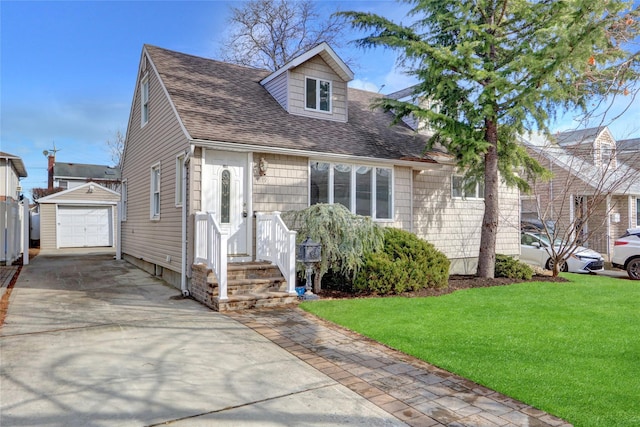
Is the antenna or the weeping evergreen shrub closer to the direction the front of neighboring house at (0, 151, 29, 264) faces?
the weeping evergreen shrub

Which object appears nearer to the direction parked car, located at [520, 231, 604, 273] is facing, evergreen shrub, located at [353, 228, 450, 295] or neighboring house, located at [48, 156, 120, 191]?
the evergreen shrub

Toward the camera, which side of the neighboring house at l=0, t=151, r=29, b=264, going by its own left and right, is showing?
front

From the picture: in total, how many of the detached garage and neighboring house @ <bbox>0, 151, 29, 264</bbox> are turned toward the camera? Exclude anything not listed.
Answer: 2

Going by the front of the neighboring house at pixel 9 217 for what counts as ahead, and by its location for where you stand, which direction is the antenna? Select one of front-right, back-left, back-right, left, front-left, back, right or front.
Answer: back

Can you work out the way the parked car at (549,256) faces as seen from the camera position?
facing the viewer and to the right of the viewer

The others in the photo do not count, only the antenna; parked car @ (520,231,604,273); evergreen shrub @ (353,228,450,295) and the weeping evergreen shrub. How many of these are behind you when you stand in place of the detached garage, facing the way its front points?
1

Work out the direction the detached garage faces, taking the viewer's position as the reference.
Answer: facing the viewer

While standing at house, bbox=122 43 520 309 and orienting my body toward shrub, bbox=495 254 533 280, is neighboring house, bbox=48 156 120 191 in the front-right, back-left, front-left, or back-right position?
back-left

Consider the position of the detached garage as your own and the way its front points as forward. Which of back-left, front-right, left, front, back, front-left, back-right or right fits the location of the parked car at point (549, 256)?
front-left
